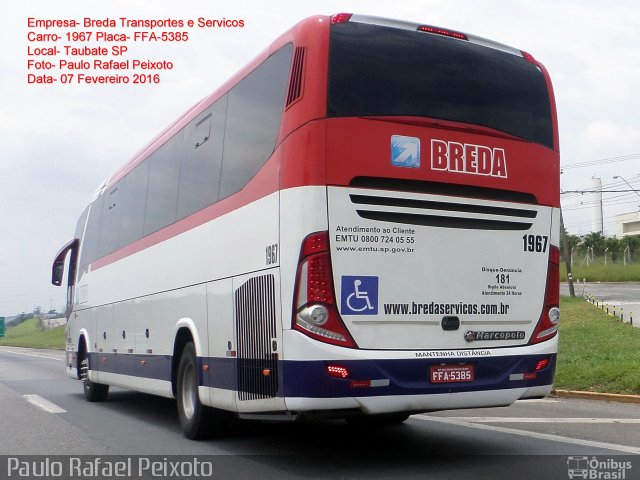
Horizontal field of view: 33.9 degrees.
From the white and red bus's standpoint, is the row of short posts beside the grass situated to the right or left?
on its right

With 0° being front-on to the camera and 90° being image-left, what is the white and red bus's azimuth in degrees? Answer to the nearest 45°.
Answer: approximately 135°
